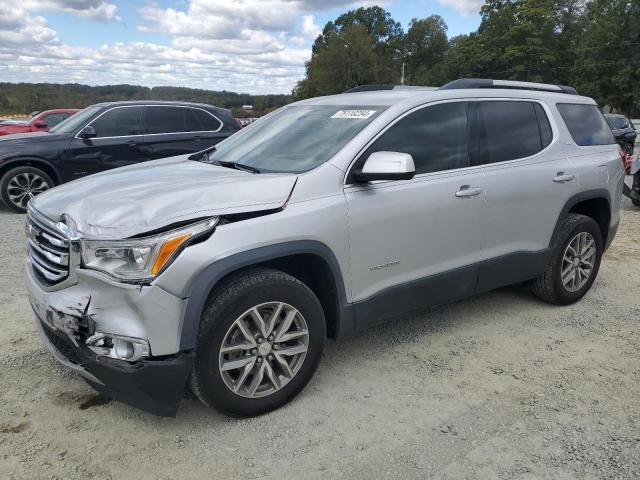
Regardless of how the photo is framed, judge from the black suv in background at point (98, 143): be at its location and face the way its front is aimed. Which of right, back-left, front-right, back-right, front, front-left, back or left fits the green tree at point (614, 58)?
back-right

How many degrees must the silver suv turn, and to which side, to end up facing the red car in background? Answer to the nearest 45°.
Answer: approximately 90° to its right

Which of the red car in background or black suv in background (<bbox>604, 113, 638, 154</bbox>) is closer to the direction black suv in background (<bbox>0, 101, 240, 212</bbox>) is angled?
the red car in background

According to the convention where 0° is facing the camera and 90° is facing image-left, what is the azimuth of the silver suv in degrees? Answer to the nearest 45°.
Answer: approximately 45°

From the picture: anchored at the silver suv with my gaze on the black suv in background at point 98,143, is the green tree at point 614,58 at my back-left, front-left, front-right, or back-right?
front-right

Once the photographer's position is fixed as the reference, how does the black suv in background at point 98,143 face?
facing to the left of the viewer

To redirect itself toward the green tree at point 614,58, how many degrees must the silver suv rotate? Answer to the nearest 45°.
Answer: approximately 180°

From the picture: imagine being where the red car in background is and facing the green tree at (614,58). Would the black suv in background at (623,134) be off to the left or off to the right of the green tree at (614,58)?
right

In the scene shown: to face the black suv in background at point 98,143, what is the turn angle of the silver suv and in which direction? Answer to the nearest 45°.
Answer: approximately 90° to its right

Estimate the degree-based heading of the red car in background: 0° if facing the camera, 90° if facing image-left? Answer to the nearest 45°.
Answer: approximately 90°

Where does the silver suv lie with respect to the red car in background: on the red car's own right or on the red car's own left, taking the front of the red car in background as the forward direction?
on the red car's own left

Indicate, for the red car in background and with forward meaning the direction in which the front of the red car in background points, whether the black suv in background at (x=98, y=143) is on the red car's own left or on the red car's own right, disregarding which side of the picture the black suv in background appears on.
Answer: on the red car's own left

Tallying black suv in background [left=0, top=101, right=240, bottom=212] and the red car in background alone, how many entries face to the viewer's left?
2

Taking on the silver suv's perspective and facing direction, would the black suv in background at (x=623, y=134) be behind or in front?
behind

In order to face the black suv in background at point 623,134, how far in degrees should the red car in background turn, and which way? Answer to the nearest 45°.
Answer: approximately 135° to its left

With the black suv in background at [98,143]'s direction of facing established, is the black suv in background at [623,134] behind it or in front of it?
behind
